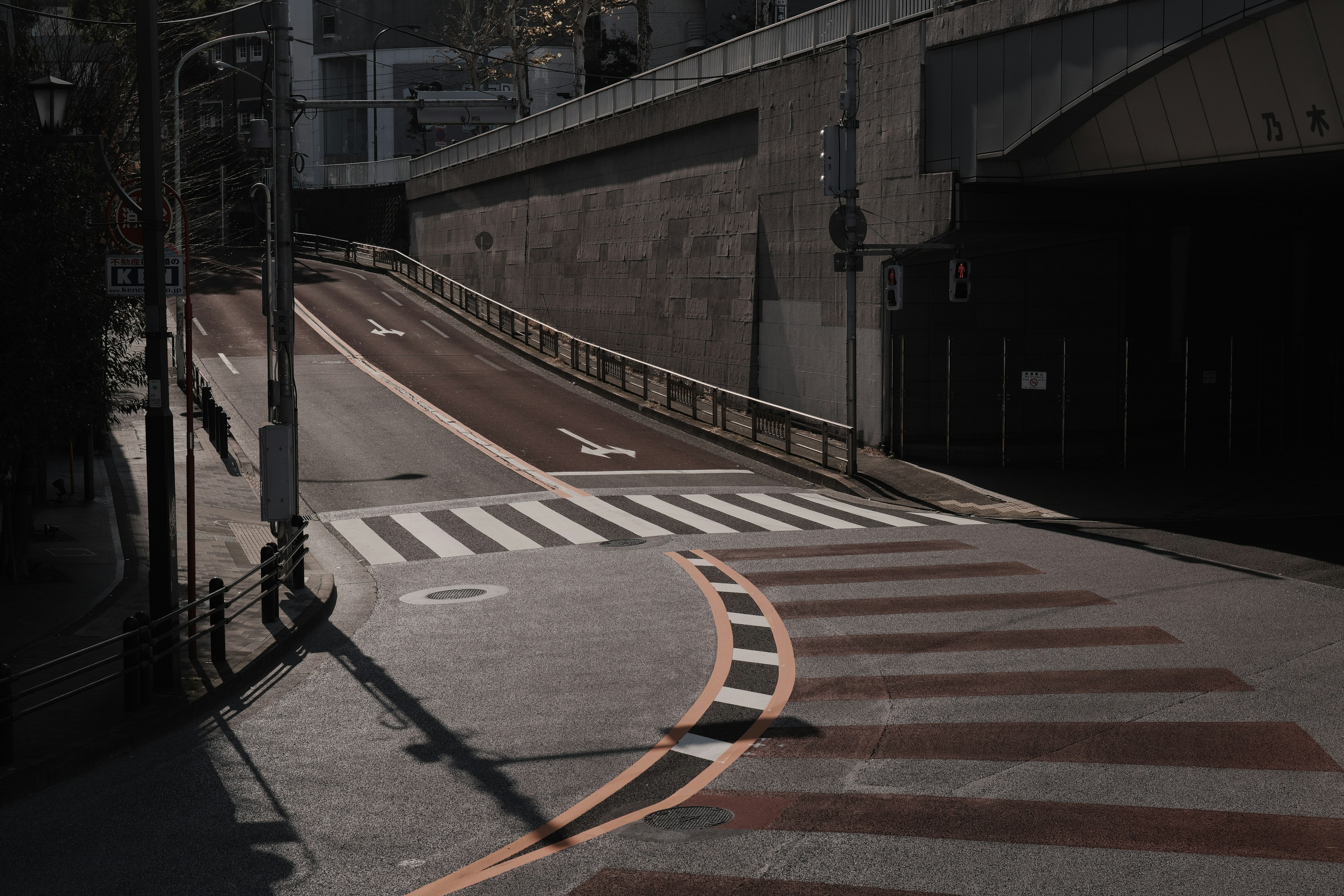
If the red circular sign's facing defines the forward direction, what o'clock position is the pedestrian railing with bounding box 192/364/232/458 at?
The pedestrian railing is roughly at 6 o'clock from the red circular sign.

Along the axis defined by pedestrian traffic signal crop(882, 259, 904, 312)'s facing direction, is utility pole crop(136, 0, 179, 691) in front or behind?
in front

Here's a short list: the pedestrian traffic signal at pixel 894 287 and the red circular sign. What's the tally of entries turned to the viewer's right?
0

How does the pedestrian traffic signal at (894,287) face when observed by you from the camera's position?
facing the viewer and to the left of the viewer

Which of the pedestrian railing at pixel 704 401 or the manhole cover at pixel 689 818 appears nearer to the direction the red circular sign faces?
the manhole cover

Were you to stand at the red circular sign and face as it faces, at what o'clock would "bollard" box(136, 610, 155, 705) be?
The bollard is roughly at 12 o'clock from the red circular sign.

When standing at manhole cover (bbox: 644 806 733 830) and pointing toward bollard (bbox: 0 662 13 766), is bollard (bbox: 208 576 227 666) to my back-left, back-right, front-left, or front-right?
front-right

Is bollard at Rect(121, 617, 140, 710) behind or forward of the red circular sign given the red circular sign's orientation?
forward

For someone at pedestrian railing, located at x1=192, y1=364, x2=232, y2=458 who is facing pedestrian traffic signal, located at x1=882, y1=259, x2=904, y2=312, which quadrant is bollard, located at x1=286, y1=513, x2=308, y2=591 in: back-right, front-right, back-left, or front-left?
front-right

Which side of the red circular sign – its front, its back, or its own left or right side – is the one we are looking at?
front
